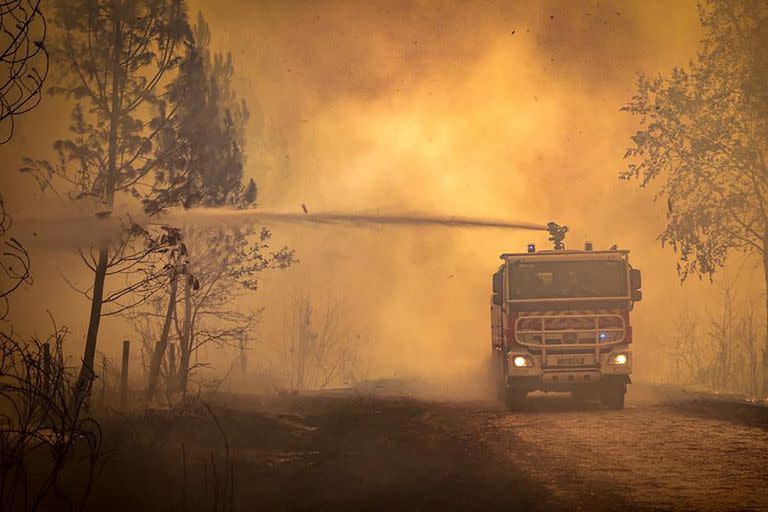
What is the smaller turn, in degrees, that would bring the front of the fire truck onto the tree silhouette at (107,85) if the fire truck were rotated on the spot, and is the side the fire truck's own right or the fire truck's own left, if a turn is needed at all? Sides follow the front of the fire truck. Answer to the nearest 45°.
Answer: approximately 45° to the fire truck's own right

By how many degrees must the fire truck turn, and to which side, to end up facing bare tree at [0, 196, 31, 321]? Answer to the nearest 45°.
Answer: approximately 45° to its right

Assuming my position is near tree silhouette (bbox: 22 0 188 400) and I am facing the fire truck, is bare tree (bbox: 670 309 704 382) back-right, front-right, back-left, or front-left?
front-left

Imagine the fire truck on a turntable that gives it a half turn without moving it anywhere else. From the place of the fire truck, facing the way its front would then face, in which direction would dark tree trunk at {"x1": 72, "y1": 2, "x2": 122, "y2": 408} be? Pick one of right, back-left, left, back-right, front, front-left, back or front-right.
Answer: back-left

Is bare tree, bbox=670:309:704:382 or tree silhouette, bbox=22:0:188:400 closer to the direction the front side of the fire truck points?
the tree silhouette

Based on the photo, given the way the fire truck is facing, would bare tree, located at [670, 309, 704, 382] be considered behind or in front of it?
behind

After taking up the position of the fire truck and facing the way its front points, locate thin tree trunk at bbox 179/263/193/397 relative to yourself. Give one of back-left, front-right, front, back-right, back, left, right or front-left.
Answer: right

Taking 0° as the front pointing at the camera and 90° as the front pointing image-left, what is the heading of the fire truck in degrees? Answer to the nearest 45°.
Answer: approximately 0°
